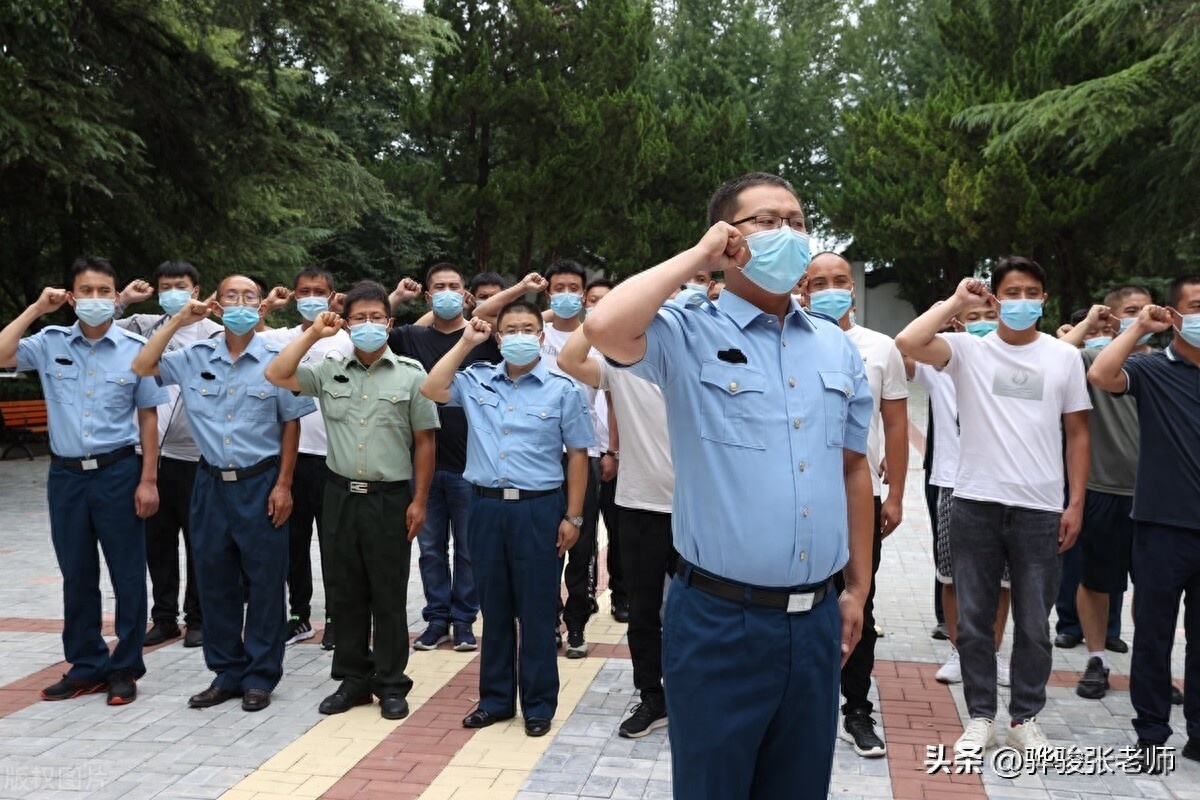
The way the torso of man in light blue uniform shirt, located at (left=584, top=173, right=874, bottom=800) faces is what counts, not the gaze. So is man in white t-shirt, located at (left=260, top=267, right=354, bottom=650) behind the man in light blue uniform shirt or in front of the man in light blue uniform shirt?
behind

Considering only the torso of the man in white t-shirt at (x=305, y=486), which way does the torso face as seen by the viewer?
toward the camera

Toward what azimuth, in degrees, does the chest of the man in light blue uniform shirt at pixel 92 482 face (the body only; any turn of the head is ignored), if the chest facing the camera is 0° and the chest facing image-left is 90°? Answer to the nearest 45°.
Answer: approximately 0°

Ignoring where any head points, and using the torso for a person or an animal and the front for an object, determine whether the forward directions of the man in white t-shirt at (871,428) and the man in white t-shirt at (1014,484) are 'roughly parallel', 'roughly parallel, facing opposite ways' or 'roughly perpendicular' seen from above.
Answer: roughly parallel

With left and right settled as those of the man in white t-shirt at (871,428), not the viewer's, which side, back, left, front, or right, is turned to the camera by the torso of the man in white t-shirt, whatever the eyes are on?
front

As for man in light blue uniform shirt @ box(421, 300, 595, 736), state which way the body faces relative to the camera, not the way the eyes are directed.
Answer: toward the camera

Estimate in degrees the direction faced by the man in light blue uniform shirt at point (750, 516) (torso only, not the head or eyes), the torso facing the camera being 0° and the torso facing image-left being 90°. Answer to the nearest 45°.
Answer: approximately 315°

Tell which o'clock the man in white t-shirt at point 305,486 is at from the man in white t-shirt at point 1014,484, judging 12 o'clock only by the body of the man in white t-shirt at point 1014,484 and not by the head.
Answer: the man in white t-shirt at point 305,486 is roughly at 3 o'clock from the man in white t-shirt at point 1014,484.

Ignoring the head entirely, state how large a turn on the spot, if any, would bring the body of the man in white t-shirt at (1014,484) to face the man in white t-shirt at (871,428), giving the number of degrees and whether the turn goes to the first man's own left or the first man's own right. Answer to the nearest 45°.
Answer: approximately 90° to the first man's own right

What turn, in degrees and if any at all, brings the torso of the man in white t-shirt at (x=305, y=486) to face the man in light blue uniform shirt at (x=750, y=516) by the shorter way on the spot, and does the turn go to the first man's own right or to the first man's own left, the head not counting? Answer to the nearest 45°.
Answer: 0° — they already face them

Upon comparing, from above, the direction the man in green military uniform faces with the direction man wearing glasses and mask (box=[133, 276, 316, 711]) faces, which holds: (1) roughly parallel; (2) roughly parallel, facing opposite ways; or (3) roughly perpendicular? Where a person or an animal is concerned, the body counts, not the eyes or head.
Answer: roughly parallel

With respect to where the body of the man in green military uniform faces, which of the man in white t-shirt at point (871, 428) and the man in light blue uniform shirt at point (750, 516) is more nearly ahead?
the man in light blue uniform shirt

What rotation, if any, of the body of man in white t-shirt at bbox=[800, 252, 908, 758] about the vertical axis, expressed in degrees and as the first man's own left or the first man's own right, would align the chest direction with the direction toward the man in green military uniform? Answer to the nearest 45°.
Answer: approximately 90° to the first man's own right

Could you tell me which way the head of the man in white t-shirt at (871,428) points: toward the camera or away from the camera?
toward the camera

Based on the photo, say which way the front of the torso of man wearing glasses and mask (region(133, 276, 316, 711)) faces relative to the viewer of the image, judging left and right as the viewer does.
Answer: facing the viewer
